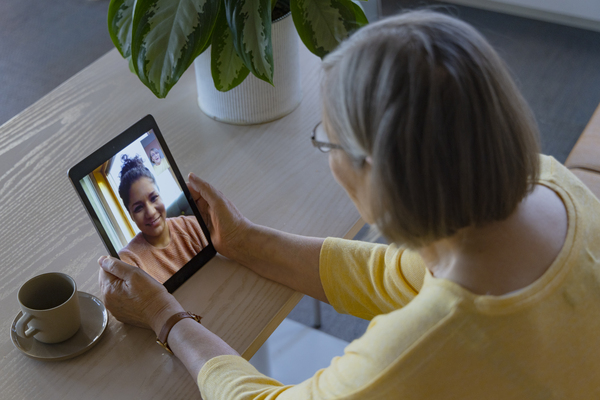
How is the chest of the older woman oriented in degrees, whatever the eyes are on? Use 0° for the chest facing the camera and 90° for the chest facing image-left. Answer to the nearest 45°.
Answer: approximately 135°

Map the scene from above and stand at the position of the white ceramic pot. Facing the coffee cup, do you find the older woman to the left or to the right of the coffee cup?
left

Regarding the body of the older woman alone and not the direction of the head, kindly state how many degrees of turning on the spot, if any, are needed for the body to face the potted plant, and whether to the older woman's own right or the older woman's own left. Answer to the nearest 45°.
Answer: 0° — they already face it

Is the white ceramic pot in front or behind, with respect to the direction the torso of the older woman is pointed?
in front

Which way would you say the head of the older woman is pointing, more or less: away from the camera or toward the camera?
away from the camera

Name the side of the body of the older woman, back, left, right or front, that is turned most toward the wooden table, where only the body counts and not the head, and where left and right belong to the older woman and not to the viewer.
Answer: front
